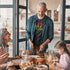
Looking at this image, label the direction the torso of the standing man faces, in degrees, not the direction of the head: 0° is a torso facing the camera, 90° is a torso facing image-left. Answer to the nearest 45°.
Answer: approximately 0°

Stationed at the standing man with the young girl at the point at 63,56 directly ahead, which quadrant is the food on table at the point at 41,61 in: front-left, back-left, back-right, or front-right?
front-right
